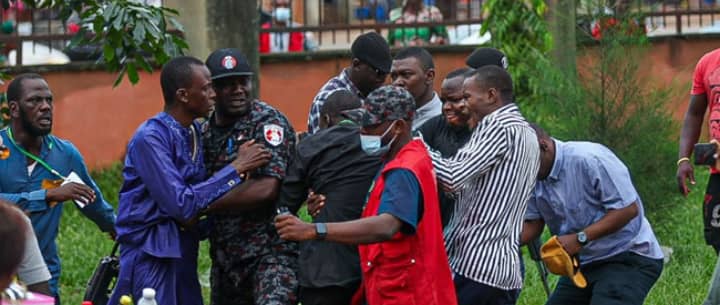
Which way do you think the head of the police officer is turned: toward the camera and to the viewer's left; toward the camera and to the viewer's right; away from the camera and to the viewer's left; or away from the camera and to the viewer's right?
toward the camera and to the viewer's left

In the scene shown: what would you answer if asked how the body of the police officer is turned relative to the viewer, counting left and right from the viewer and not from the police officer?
facing the viewer and to the left of the viewer
